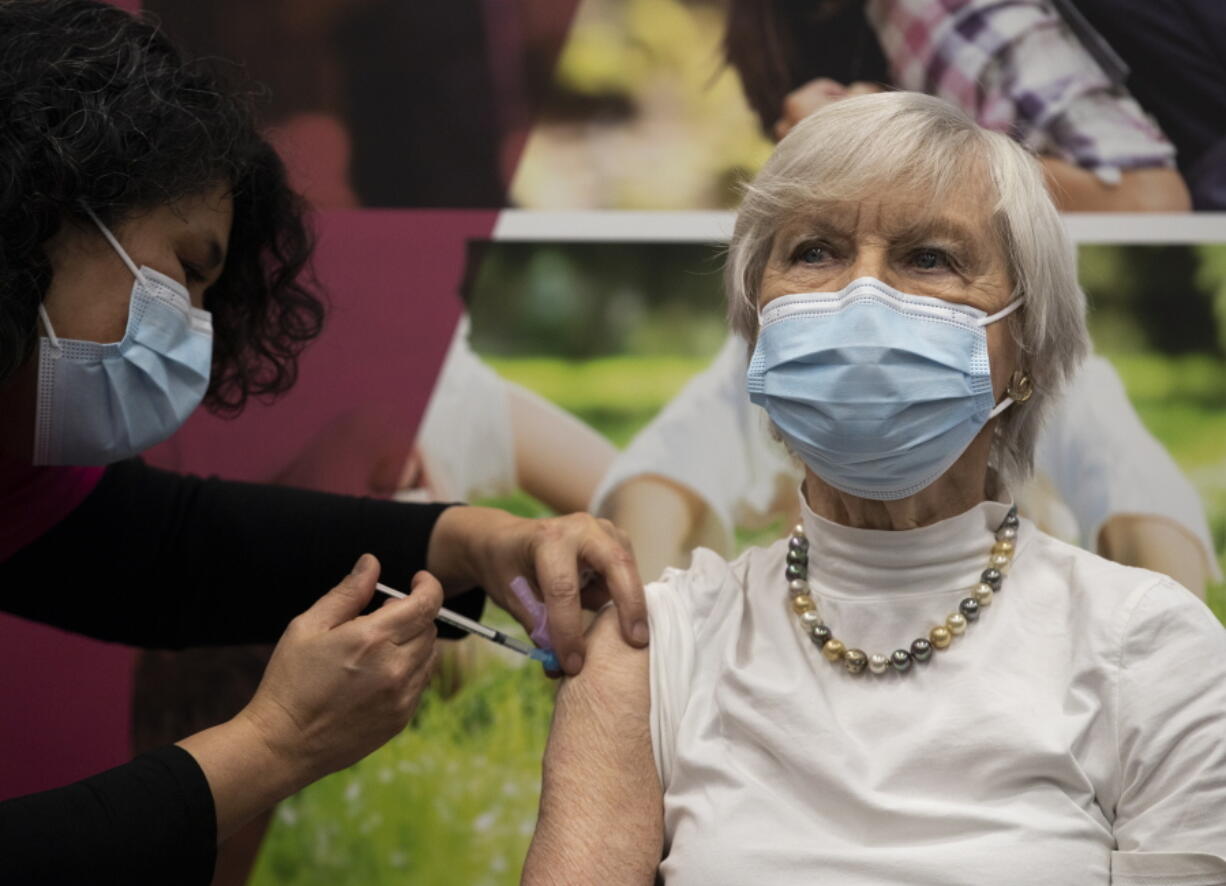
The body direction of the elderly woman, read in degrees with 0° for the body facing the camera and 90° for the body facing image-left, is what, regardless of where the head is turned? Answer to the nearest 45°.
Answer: approximately 0°
